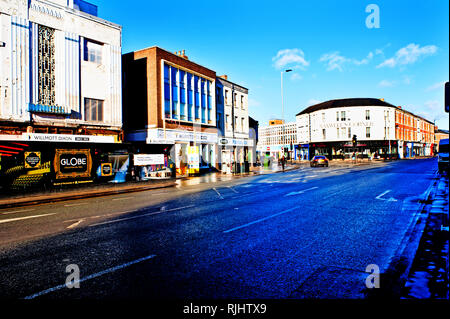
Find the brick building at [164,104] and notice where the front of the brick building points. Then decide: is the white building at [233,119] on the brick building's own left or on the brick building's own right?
on the brick building's own left

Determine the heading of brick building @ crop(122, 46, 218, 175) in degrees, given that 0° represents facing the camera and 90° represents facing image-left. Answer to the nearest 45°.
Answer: approximately 315°

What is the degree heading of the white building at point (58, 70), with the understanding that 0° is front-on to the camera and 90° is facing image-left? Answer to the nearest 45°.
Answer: approximately 315°

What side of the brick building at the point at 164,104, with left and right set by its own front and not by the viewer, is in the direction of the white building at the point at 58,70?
right

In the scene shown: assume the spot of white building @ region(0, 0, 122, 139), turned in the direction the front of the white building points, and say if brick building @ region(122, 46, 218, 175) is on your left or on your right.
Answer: on your left

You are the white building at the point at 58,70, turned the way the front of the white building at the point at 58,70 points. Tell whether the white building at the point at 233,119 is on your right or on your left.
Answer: on your left
